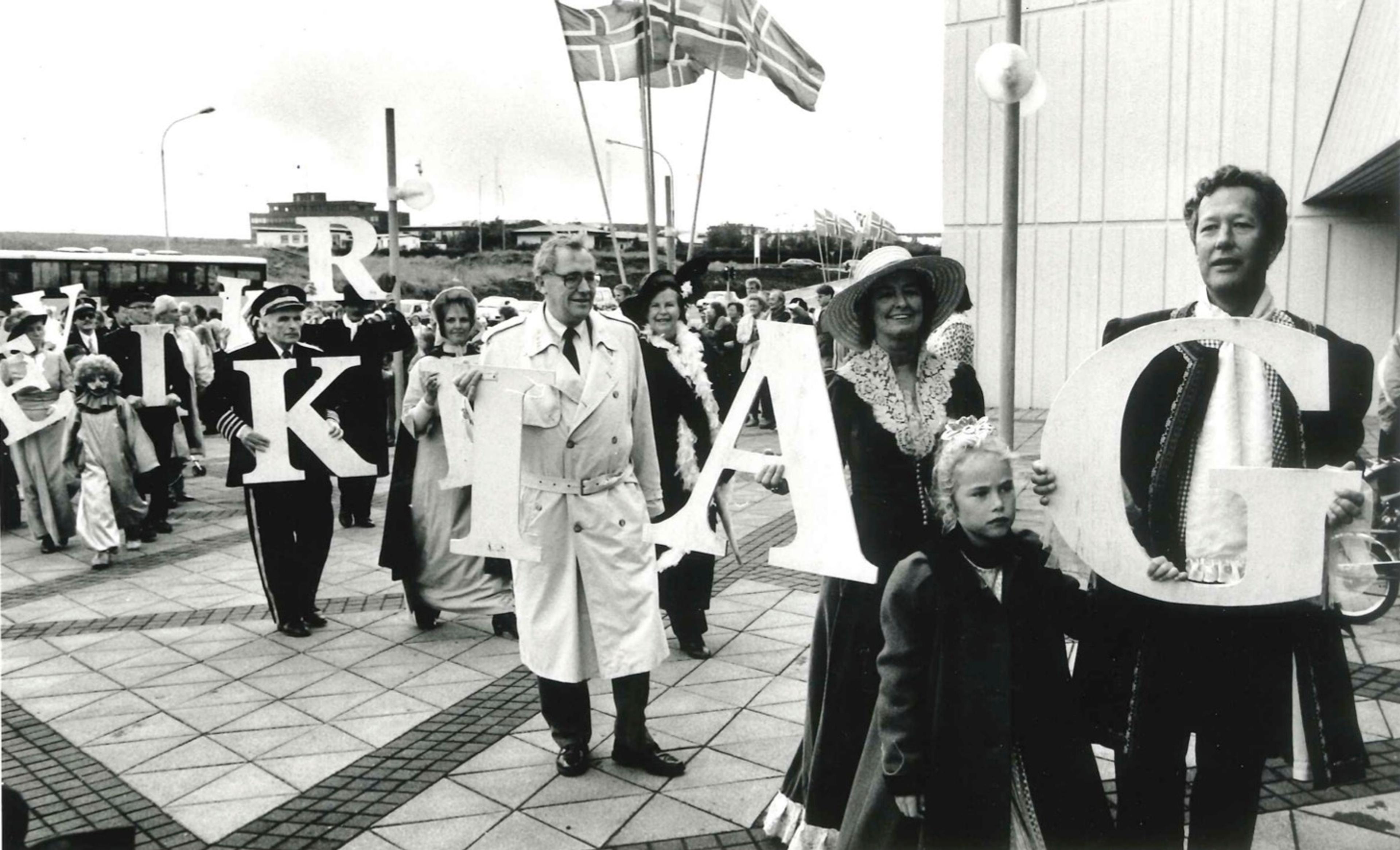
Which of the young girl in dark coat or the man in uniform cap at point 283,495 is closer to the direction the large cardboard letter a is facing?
the young girl in dark coat

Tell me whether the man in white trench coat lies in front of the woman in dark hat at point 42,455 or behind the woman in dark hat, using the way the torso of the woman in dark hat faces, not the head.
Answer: in front

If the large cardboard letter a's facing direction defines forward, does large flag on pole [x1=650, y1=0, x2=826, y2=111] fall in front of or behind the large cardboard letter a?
behind

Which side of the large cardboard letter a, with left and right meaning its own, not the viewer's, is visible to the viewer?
front

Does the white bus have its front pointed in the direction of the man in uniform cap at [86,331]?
no

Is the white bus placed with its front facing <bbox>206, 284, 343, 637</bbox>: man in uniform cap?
no

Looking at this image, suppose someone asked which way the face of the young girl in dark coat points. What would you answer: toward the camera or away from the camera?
toward the camera

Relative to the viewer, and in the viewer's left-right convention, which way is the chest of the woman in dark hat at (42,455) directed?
facing the viewer

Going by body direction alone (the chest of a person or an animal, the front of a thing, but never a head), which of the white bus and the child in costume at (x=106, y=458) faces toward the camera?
the child in costume

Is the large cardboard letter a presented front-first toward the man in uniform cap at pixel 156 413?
no

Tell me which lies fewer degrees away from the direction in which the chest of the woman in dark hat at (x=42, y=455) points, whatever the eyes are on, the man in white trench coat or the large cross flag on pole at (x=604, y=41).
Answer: the man in white trench coat

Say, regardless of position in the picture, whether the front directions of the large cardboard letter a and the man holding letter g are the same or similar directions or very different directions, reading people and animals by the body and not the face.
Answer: same or similar directions
